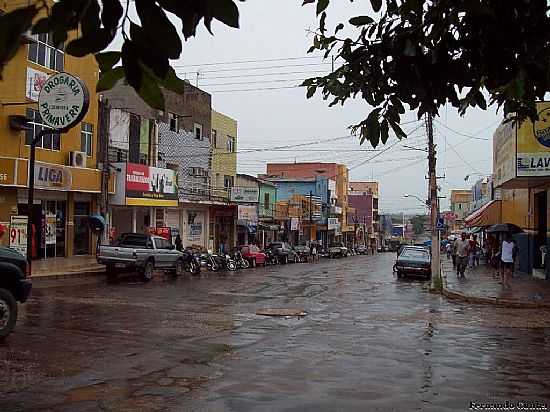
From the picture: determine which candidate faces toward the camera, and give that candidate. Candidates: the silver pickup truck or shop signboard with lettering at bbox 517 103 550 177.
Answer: the shop signboard with lettering

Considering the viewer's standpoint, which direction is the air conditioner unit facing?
facing the viewer and to the right of the viewer

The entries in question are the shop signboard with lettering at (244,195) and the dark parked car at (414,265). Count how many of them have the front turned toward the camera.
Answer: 1

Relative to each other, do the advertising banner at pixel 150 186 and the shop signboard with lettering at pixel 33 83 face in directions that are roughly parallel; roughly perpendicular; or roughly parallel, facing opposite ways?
roughly parallel

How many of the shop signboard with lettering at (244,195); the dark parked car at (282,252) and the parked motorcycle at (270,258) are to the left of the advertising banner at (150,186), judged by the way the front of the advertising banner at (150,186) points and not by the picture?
3

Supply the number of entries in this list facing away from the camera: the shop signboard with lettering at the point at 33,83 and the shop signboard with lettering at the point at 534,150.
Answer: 0

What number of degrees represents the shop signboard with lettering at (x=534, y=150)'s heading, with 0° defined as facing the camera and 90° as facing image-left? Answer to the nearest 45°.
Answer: approximately 0°

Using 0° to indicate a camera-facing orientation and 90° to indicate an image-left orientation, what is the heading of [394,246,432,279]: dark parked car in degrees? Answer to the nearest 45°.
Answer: approximately 180°

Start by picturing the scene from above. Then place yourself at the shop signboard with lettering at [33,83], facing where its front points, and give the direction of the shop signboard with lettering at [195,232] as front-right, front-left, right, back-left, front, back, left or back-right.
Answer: left

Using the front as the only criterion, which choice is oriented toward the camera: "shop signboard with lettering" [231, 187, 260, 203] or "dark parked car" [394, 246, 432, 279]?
the shop signboard with lettering

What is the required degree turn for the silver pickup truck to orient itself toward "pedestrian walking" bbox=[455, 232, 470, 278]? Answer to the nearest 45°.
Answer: approximately 45° to its right

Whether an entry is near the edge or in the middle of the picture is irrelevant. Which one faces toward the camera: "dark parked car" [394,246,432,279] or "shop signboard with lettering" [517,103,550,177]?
the shop signboard with lettering

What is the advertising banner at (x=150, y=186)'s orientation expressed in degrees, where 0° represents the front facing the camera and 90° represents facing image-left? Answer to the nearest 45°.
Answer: approximately 315°

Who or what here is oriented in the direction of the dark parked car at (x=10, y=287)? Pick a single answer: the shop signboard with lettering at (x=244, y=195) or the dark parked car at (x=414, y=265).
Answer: the shop signboard with lettering

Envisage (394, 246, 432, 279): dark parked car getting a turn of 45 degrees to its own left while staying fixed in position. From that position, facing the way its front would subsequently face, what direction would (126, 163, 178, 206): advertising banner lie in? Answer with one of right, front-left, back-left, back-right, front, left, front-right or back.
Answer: front-left

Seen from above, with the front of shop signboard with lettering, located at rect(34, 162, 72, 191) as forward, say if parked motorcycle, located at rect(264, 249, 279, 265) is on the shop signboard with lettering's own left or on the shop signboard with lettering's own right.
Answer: on the shop signboard with lettering's own left

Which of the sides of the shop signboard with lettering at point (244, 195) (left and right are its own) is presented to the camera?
front
